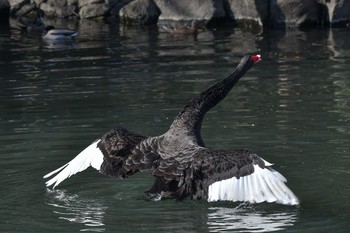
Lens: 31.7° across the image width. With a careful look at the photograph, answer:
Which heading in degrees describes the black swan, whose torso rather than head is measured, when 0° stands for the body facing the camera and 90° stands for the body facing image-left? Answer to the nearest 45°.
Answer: approximately 225°

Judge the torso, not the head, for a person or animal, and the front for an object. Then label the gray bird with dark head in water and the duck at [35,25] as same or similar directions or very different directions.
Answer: very different directions

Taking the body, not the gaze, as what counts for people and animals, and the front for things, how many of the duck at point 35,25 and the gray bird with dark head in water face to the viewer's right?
1
